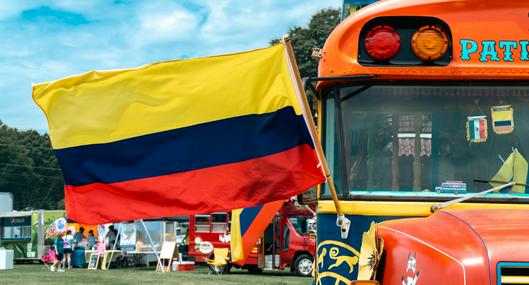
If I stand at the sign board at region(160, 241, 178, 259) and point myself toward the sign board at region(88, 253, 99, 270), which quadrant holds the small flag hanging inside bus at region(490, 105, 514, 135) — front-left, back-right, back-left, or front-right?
back-left

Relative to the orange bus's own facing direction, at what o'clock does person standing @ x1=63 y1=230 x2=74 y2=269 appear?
The person standing is roughly at 5 o'clock from the orange bus.

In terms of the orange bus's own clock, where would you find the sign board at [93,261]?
The sign board is roughly at 5 o'clock from the orange bus.

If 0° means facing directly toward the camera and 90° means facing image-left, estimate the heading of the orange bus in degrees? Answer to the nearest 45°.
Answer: approximately 0°

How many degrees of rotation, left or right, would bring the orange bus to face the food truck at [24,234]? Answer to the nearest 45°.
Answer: approximately 135° to its right

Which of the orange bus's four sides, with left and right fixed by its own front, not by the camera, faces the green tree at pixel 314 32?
back

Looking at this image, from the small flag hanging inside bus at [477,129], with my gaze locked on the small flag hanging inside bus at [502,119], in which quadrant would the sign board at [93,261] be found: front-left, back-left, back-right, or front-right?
back-left
